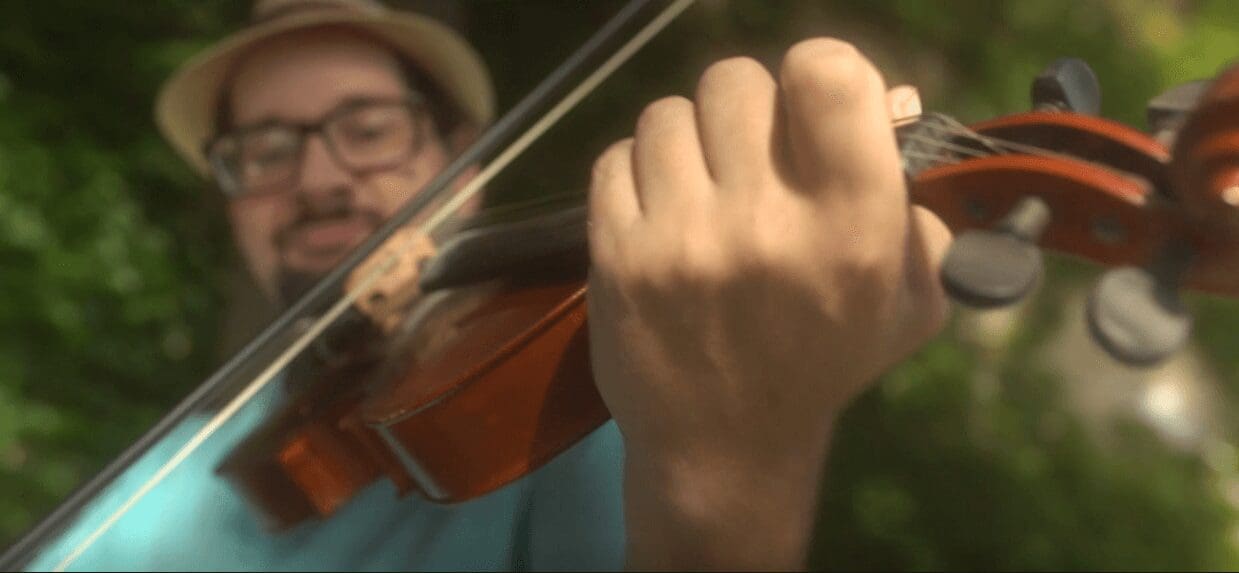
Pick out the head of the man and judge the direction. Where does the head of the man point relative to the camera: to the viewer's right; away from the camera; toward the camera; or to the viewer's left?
toward the camera

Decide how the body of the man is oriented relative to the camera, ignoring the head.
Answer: toward the camera
